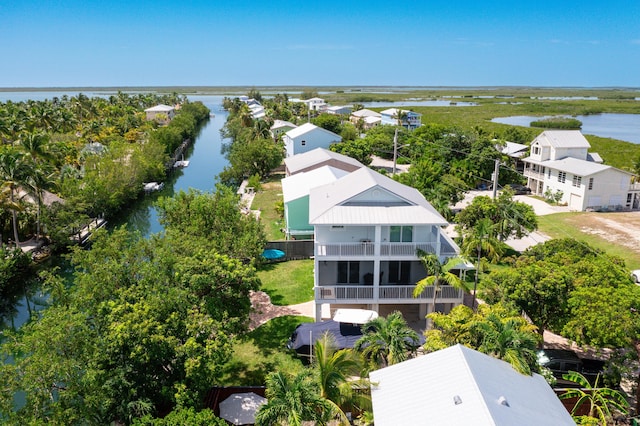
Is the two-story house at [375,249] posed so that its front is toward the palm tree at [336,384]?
yes

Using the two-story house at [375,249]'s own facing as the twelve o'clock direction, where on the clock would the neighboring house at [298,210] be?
The neighboring house is roughly at 5 o'clock from the two-story house.

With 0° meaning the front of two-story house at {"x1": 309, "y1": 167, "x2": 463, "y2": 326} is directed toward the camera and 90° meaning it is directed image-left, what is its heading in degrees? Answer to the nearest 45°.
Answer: approximately 0°

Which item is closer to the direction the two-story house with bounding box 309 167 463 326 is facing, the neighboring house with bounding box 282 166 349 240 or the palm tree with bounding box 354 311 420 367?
the palm tree

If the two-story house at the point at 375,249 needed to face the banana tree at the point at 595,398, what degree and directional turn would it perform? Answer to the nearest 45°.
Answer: approximately 45° to its left

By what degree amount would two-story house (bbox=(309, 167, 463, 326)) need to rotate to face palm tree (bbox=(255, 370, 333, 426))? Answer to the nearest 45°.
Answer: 0° — it already faces it

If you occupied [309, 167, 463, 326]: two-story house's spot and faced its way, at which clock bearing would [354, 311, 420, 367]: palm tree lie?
The palm tree is roughly at 12 o'clock from the two-story house.

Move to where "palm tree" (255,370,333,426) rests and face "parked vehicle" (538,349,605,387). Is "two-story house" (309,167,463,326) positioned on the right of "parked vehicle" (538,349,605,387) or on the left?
left
